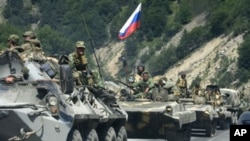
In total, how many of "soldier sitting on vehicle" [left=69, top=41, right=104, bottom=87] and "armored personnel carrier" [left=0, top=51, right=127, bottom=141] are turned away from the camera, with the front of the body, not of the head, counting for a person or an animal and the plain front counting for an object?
0

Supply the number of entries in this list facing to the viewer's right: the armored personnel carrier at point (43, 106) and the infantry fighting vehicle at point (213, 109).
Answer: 0

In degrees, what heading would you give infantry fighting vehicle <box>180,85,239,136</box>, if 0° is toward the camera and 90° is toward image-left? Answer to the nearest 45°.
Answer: approximately 45°
